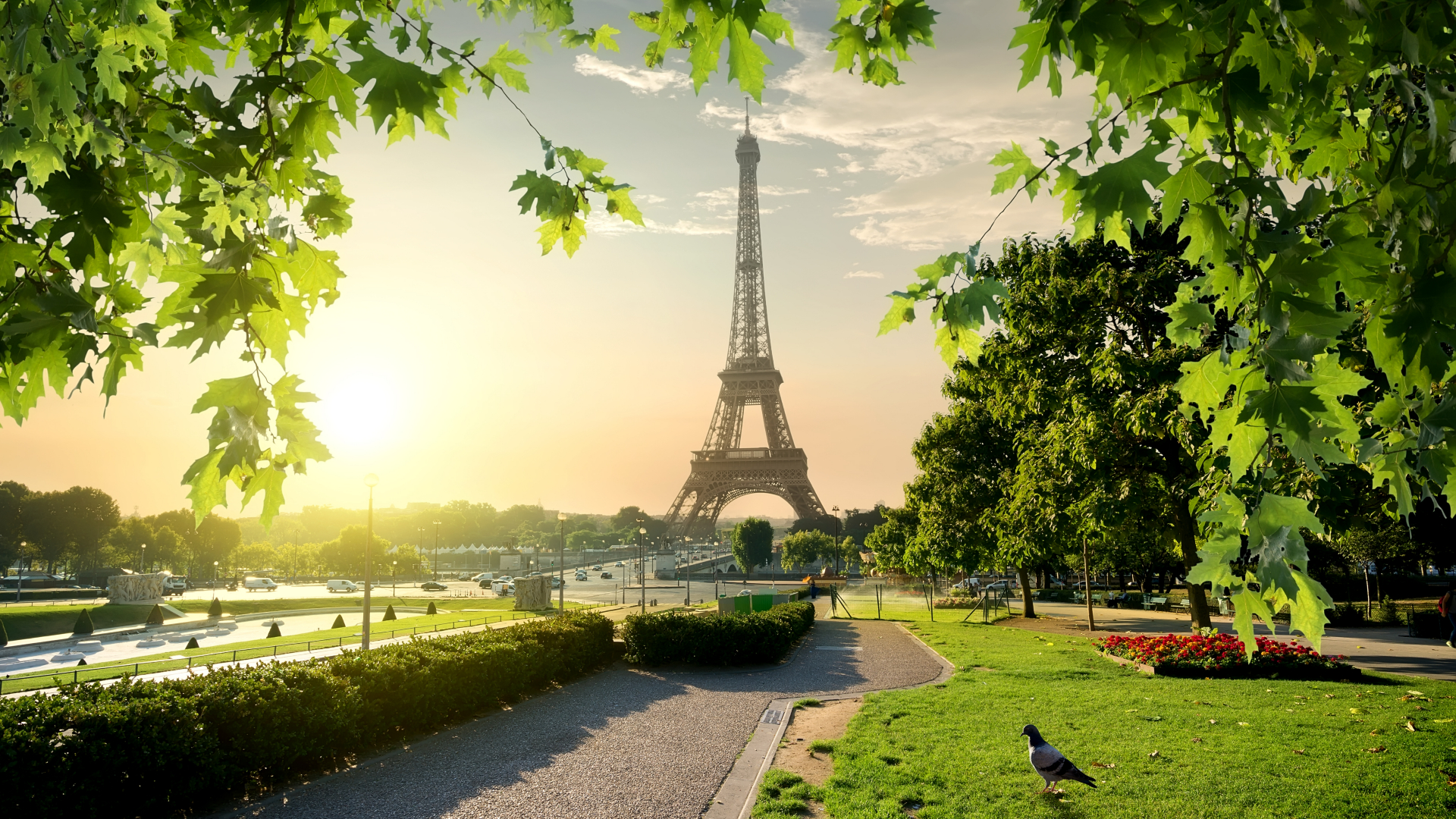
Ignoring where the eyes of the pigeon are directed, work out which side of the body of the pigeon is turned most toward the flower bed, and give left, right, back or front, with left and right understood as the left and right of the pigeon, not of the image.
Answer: right

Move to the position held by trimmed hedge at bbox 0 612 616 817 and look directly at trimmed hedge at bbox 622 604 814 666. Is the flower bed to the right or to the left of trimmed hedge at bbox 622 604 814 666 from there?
right

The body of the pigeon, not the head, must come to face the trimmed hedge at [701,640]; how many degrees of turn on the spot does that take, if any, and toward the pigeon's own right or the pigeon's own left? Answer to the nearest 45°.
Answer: approximately 45° to the pigeon's own right

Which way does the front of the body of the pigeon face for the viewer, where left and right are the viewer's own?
facing to the left of the viewer

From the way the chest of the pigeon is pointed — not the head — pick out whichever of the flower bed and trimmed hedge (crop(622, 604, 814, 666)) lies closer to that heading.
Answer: the trimmed hedge
